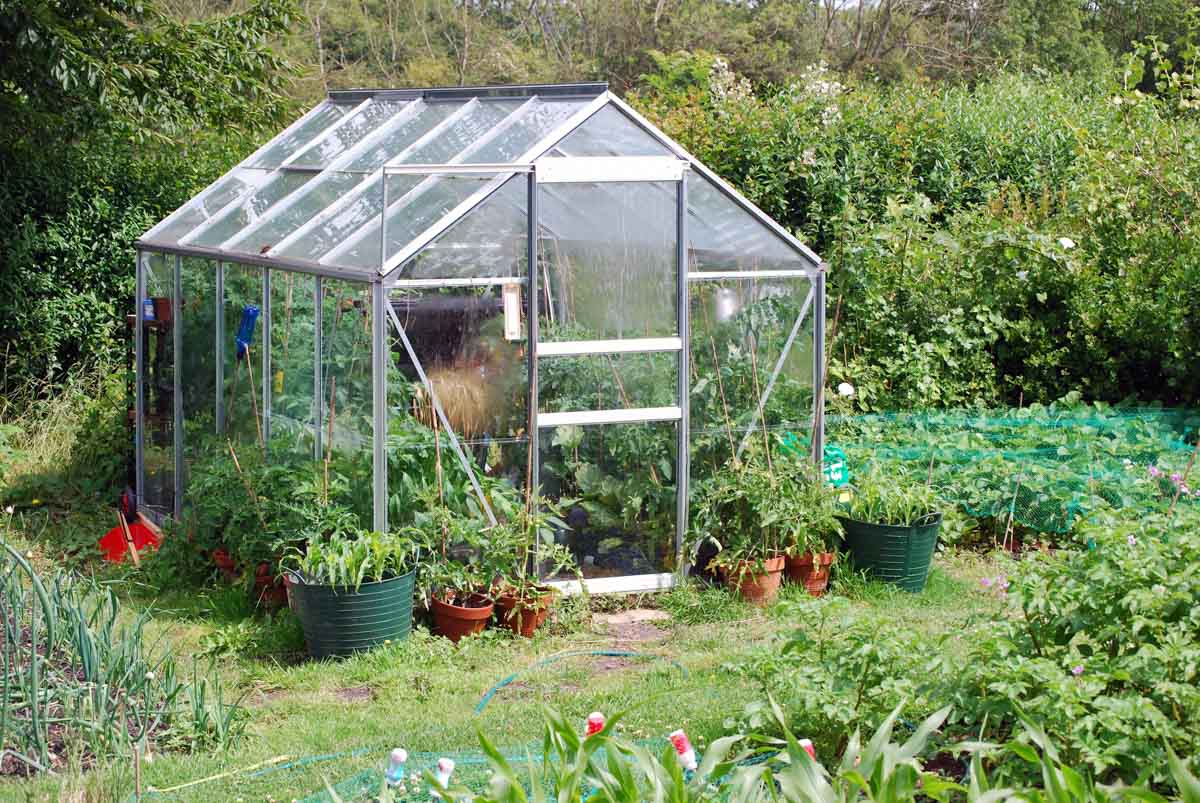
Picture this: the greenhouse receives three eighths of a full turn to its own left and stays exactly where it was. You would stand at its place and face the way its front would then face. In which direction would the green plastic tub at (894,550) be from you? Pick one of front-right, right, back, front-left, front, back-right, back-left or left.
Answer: right

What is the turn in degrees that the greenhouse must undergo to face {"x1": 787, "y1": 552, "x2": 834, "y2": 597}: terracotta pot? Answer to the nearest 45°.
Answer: approximately 45° to its left

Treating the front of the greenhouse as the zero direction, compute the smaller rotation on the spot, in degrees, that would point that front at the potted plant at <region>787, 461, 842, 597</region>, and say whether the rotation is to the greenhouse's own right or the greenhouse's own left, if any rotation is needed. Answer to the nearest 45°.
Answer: approximately 45° to the greenhouse's own left

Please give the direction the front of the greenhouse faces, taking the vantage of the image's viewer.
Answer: facing the viewer and to the right of the viewer
